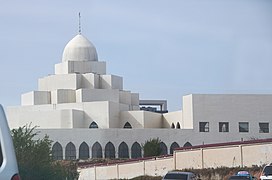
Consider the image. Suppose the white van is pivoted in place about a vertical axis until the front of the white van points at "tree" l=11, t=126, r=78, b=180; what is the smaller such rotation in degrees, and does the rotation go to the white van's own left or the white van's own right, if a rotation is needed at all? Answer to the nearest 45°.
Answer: approximately 90° to the white van's own right

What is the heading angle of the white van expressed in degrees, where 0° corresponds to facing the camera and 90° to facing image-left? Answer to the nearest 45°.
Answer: approximately 90°
